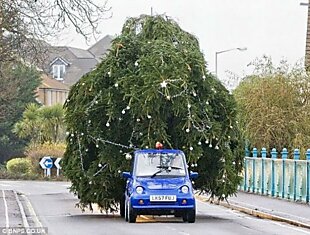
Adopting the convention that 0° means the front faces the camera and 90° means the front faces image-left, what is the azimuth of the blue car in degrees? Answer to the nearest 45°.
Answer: approximately 0°
